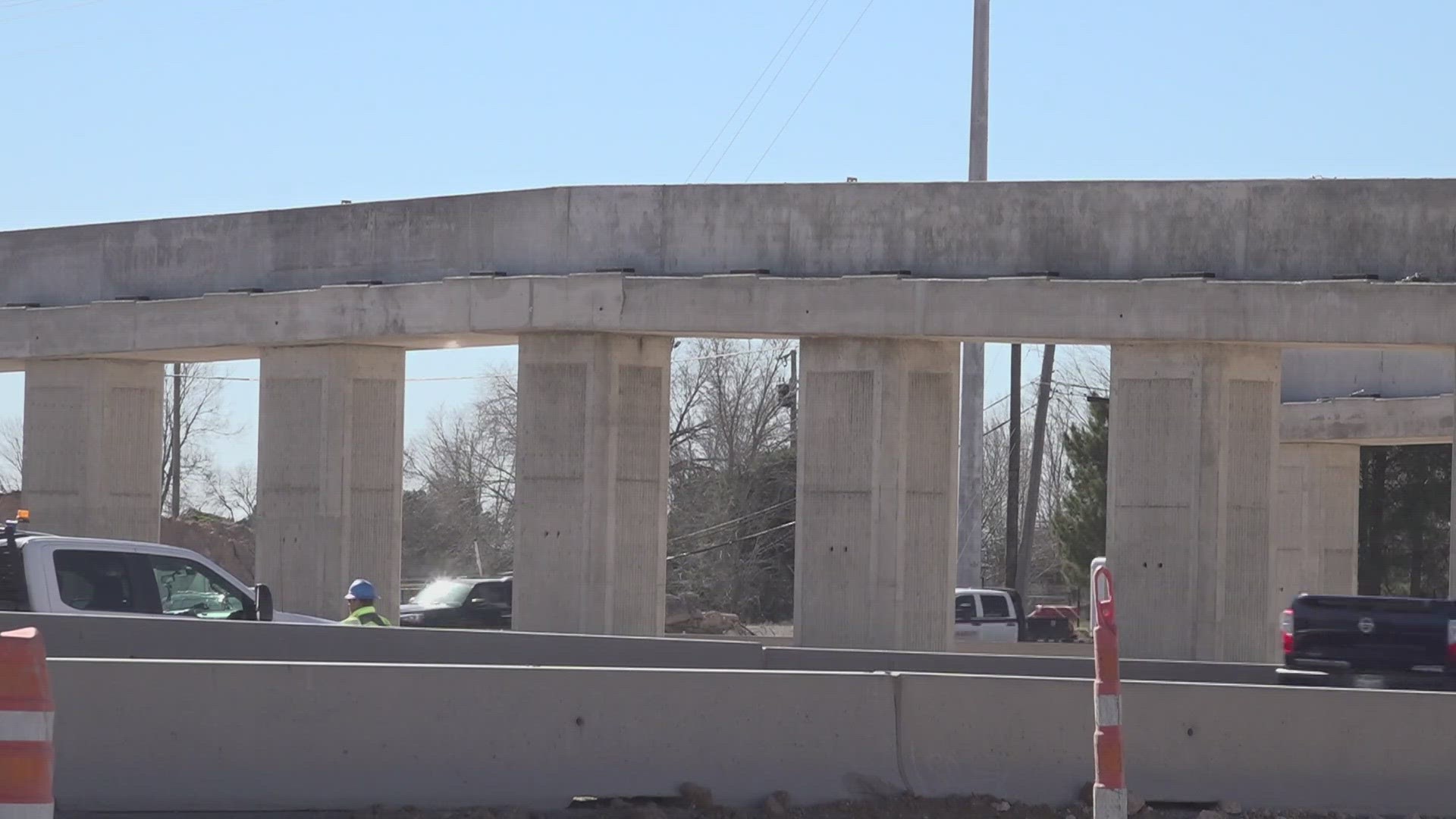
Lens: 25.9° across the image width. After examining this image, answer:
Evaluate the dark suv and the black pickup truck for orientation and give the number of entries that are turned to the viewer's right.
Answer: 0

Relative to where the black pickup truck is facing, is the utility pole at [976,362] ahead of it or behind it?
ahead

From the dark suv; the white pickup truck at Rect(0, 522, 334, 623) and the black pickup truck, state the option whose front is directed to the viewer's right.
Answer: the white pickup truck

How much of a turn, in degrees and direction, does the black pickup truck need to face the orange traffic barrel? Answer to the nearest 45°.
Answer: approximately 180°

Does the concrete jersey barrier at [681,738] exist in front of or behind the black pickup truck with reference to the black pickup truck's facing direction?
behind

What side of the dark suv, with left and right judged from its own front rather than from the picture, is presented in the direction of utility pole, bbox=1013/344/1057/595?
back

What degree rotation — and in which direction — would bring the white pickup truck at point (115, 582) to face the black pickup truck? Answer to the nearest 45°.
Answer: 0° — it already faces it

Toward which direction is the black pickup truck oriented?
away from the camera

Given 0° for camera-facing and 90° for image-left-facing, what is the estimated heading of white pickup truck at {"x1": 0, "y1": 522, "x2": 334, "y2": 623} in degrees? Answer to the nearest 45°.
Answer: approximately 270°

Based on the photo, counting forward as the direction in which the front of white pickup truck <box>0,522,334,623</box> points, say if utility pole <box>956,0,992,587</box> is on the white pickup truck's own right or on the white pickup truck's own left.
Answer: on the white pickup truck's own left

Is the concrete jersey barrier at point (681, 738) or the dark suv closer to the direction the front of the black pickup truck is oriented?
the dark suv

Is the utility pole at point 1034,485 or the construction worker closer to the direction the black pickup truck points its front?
the utility pole

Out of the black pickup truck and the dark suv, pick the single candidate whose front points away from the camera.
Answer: the black pickup truck

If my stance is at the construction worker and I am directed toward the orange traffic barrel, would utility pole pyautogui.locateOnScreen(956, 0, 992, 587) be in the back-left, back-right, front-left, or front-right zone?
back-left

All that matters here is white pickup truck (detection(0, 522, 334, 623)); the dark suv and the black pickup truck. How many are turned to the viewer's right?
1
